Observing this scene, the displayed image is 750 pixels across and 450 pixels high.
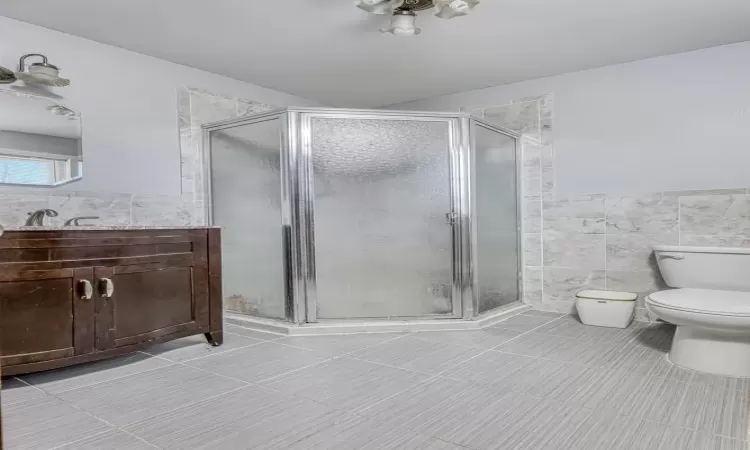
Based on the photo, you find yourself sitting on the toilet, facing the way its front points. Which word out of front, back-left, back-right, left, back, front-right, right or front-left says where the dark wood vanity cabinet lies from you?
front-right

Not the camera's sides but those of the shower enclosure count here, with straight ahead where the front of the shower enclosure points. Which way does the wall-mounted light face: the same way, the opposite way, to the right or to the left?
to the left

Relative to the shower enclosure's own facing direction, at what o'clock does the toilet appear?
The toilet is roughly at 10 o'clock from the shower enclosure.

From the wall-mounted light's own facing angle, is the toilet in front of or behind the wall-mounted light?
in front

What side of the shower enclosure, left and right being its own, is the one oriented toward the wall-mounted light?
right

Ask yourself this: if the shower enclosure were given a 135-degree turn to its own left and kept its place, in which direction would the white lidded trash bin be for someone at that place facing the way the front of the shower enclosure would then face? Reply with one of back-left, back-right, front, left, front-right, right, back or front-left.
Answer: front-right

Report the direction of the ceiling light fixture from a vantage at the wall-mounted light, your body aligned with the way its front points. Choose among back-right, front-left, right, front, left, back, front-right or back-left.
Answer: front

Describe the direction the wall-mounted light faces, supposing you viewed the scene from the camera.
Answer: facing the viewer and to the right of the viewer

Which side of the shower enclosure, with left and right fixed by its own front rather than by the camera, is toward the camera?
front

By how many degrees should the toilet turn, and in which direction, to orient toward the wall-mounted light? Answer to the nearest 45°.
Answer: approximately 45° to its right

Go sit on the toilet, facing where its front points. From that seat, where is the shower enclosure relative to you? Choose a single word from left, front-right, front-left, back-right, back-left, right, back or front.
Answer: right
